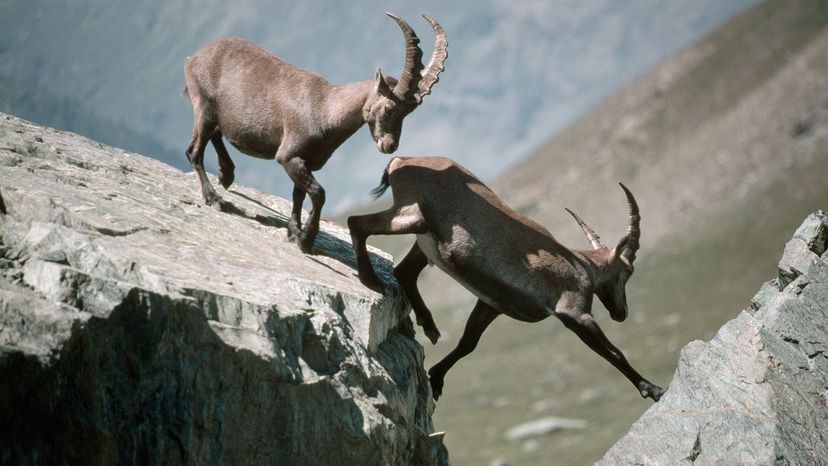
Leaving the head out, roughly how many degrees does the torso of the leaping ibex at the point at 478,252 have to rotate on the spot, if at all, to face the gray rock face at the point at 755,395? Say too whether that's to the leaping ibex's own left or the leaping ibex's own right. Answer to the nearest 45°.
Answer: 0° — it already faces it

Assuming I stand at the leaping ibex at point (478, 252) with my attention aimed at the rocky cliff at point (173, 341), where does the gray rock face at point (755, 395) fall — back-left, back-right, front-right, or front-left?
back-left

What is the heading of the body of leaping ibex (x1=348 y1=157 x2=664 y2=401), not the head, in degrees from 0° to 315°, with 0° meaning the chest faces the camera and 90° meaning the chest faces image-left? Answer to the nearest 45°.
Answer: approximately 270°

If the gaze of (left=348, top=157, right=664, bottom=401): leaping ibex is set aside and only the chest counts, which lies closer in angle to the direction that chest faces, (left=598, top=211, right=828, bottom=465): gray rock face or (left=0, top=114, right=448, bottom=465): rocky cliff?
the gray rock face
